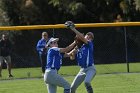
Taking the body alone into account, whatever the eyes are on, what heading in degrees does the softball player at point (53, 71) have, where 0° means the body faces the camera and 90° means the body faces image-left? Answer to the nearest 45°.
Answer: approximately 270°

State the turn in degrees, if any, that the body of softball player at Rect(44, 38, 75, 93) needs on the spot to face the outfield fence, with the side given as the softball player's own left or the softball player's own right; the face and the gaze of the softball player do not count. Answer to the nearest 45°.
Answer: approximately 90° to the softball player's own left
